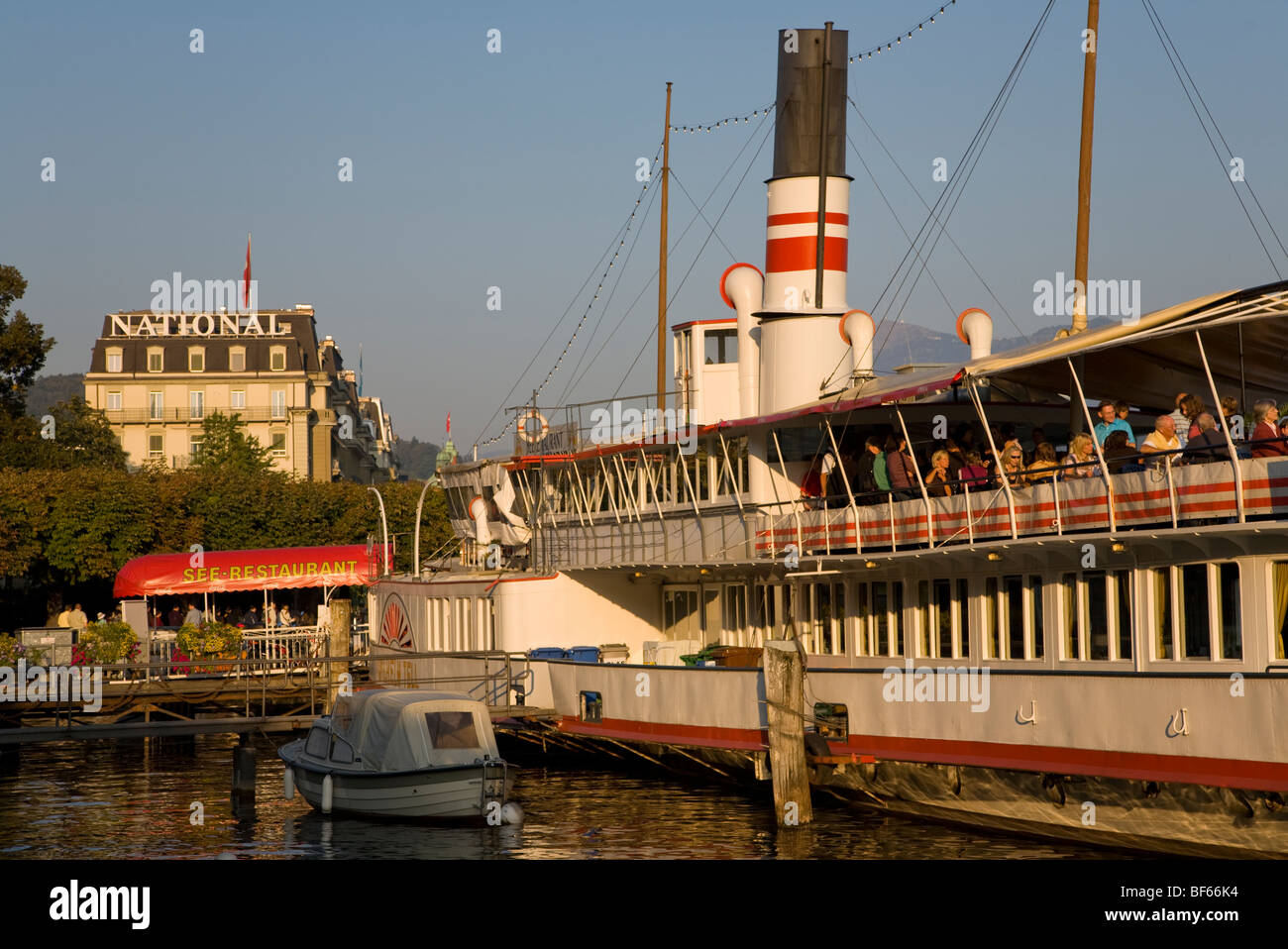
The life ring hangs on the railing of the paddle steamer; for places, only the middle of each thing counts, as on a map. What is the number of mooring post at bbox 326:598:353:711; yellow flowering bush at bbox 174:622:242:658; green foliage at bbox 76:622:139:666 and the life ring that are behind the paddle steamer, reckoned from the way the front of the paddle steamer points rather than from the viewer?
0

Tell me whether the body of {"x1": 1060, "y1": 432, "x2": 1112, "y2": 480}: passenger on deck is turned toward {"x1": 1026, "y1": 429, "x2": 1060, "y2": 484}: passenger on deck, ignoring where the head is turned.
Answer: no

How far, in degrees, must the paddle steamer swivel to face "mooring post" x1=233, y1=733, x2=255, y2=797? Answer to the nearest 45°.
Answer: approximately 45° to its left

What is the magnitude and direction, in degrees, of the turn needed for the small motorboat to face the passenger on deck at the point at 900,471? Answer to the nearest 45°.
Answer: approximately 135° to its right

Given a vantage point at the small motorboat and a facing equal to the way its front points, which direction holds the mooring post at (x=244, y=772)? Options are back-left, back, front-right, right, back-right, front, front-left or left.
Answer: front

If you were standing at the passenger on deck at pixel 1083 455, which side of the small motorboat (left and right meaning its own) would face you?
back

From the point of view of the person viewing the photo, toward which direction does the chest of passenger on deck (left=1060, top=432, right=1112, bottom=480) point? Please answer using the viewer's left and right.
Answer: facing the viewer and to the right of the viewer

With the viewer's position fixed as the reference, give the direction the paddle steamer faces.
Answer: facing away from the viewer and to the left of the viewer

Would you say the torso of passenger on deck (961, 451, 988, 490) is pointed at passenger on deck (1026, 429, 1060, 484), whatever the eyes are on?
no

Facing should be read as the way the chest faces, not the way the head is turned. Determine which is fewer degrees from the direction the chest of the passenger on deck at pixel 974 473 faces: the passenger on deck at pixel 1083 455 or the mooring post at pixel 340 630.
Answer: the mooring post

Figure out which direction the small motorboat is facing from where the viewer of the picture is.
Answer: facing away from the viewer and to the left of the viewer

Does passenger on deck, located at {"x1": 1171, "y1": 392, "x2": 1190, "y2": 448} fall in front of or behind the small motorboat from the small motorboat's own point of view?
behind

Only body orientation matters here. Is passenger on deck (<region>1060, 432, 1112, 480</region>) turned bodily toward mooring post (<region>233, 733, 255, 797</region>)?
no

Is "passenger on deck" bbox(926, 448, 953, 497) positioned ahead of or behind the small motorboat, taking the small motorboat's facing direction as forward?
behind

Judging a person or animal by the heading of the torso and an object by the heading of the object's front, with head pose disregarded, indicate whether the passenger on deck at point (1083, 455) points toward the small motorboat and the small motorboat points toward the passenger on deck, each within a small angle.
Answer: no
